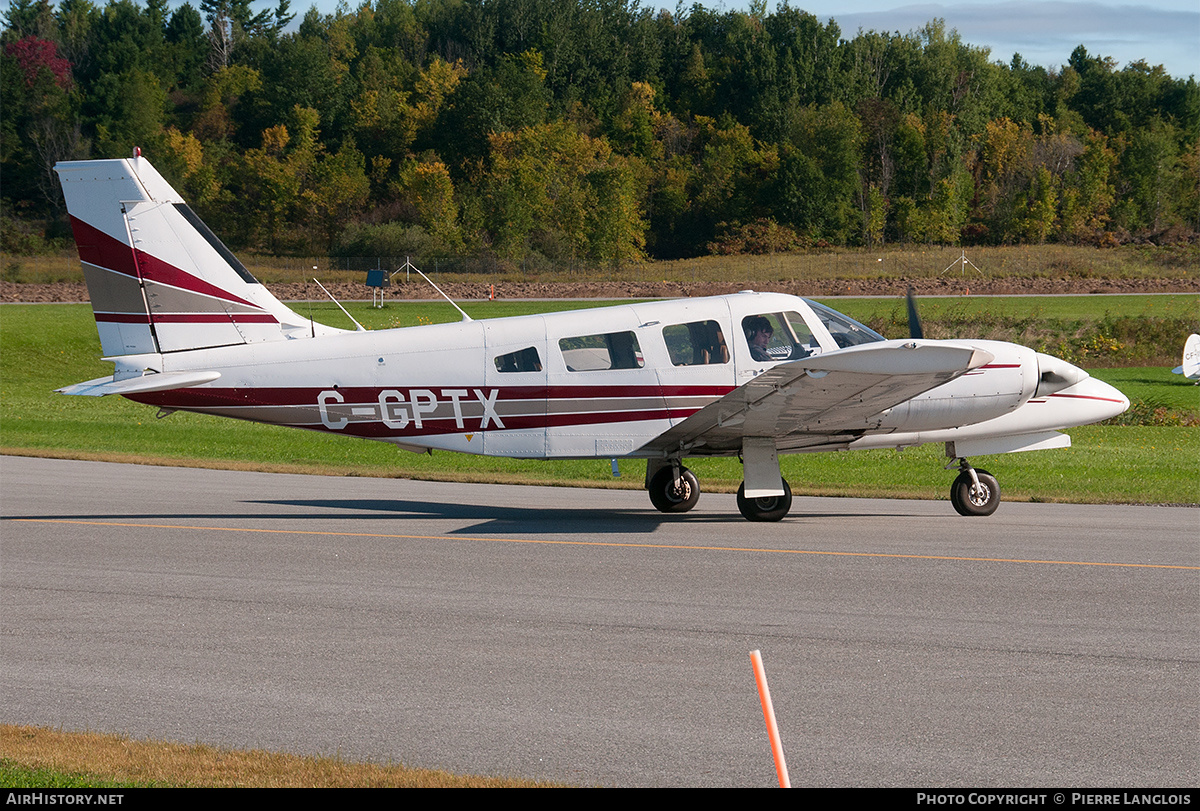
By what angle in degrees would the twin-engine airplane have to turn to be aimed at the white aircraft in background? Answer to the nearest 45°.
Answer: approximately 45° to its left

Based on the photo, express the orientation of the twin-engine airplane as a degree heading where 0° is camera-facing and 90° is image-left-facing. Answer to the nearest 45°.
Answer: approximately 270°
